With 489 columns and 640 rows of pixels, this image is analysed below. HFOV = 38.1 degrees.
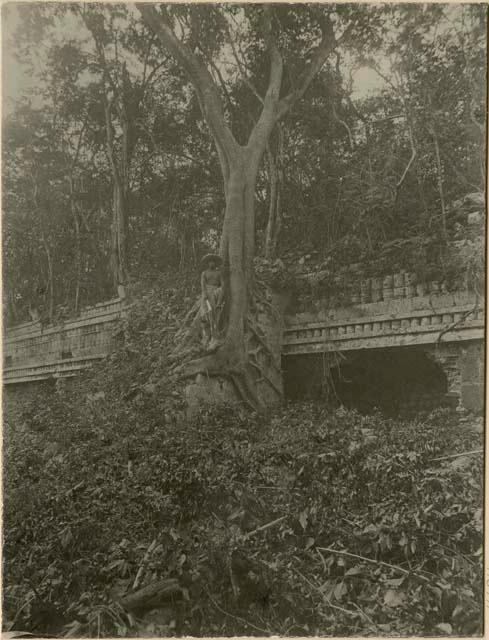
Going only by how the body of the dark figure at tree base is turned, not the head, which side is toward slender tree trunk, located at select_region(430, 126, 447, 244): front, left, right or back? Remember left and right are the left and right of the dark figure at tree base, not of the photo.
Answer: left

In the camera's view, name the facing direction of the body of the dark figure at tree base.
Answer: toward the camera
